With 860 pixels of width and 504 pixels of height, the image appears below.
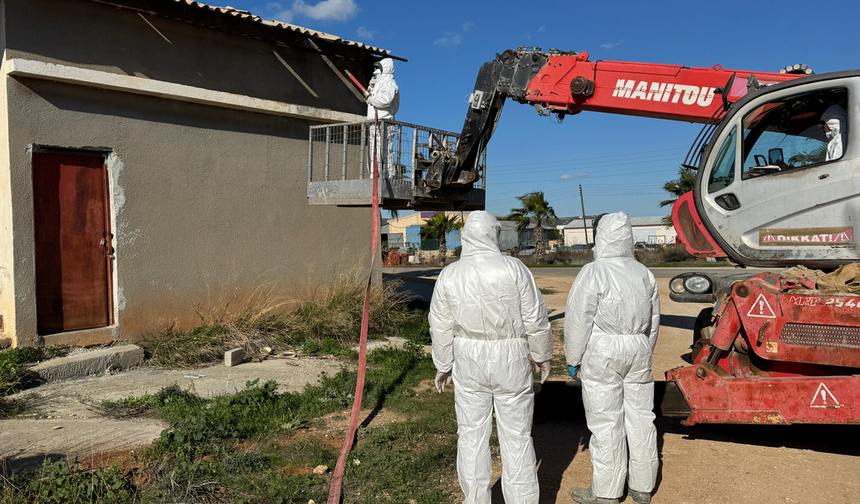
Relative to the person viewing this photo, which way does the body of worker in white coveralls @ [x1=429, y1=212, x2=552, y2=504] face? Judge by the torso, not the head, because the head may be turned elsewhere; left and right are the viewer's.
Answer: facing away from the viewer

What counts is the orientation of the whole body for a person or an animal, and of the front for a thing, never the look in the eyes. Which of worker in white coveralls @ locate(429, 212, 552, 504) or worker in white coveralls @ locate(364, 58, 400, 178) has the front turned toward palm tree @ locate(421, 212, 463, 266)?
worker in white coveralls @ locate(429, 212, 552, 504)

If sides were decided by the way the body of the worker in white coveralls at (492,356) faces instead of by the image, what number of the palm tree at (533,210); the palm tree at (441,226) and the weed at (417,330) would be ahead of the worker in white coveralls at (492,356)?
3

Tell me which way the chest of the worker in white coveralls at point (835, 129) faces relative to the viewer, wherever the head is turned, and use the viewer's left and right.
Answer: facing to the left of the viewer

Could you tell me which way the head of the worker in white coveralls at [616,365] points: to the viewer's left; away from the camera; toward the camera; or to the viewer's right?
away from the camera

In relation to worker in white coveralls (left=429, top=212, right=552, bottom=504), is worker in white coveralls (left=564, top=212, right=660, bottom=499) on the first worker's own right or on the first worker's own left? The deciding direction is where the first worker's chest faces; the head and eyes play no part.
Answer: on the first worker's own right

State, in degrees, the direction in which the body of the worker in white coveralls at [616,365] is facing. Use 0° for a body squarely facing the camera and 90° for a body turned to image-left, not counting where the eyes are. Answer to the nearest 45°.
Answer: approximately 135°

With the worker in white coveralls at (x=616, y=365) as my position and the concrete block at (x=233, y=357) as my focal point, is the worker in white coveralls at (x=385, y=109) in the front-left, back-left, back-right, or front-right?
front-right

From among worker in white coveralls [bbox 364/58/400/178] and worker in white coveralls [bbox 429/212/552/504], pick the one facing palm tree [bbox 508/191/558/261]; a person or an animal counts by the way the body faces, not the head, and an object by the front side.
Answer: worker in white coveralls [bbox 429/212/552/504]

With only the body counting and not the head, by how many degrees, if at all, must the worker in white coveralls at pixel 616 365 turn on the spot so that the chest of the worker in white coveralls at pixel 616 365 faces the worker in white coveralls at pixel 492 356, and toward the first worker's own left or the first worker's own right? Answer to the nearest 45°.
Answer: approximately 90° to the first worker's own left

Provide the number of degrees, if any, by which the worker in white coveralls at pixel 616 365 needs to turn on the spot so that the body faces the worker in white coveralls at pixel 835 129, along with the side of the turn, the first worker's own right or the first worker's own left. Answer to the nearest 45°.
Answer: approximately 90° to the first worker's own right

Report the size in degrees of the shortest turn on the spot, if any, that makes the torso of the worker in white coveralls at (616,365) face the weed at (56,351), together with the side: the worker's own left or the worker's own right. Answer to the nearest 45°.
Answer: approximately 45° to the worker's own left

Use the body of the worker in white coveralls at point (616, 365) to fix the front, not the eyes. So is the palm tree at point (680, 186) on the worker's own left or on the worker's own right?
on the worker's own right

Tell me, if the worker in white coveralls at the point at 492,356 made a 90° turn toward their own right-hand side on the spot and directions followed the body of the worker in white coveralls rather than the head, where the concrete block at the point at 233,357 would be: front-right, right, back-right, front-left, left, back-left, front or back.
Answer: back-left
